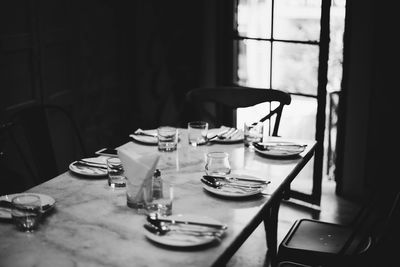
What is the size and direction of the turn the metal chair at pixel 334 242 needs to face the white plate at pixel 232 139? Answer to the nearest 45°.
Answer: approximately 45° to its right

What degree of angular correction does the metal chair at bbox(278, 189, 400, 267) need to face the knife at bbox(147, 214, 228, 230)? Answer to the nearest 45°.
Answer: approximately 45° to its left

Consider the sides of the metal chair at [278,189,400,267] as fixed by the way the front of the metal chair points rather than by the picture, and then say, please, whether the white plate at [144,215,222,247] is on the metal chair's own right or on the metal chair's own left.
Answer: on the metal chair's own left

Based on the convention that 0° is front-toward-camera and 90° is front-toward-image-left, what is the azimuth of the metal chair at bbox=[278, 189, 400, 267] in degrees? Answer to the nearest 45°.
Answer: approximately 90°

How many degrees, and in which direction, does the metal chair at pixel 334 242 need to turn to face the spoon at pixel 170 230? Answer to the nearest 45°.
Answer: approximately 45° to its left
